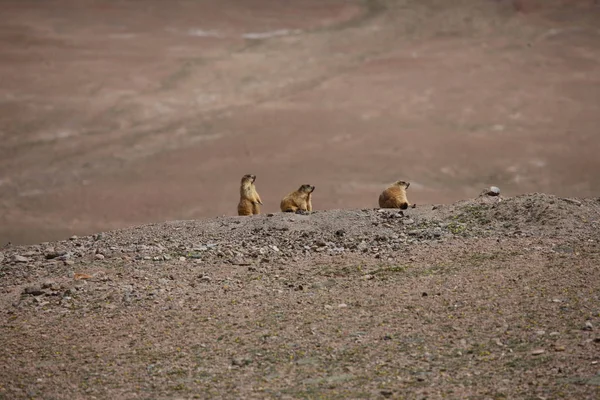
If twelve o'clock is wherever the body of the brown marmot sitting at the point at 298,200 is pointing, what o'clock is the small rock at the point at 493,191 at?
The small rock is roughly at 12 o'clock from the brown marmot sitting.

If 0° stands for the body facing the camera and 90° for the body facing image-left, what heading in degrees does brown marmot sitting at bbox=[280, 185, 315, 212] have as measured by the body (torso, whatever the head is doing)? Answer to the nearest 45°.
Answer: approximately 270°

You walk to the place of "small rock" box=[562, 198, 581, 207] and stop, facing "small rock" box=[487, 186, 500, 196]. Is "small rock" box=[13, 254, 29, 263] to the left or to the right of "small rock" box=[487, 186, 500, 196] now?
left

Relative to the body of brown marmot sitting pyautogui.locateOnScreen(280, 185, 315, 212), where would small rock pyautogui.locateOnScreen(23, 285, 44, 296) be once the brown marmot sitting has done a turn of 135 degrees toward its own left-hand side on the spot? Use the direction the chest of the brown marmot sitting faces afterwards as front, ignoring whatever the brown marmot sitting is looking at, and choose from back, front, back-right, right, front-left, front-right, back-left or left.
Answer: left

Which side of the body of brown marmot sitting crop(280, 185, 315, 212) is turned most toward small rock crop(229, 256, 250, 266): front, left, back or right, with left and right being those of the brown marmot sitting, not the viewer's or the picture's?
right

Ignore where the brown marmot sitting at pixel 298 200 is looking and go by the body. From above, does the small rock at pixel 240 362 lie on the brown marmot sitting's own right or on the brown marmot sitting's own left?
on the brown marmot sitting's own right

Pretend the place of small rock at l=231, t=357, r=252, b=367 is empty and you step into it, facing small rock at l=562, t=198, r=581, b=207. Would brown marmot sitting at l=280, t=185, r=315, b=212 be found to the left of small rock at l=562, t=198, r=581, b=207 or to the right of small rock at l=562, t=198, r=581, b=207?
left

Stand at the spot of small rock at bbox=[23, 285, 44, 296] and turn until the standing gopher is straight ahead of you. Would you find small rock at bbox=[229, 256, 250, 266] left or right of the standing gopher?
right
